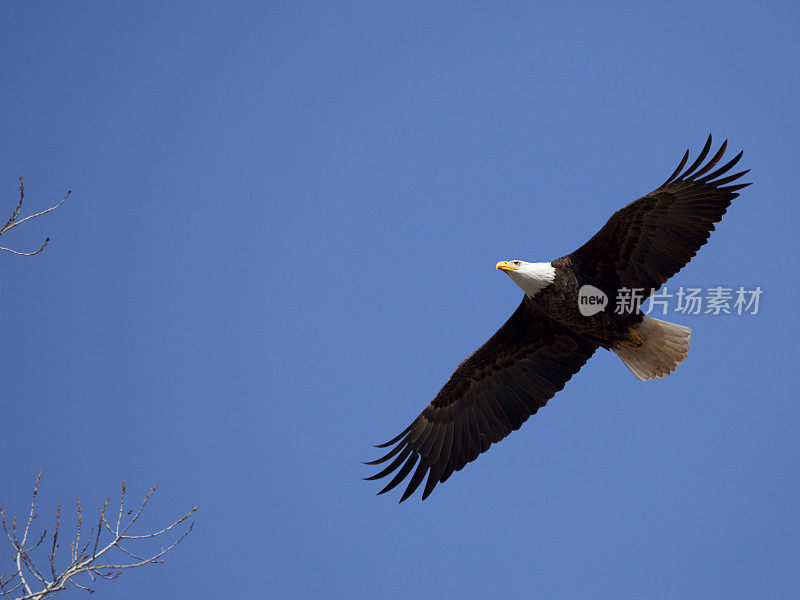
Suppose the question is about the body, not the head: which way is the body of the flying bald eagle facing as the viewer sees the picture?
to the viewer's left
